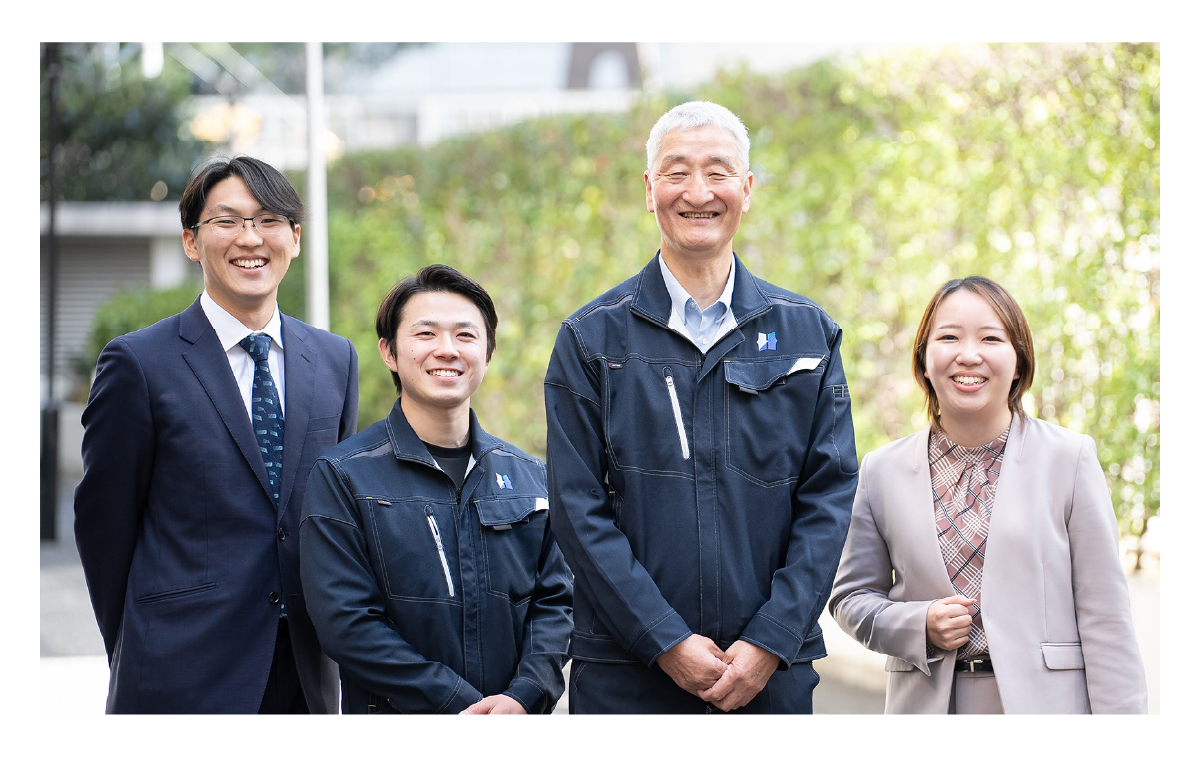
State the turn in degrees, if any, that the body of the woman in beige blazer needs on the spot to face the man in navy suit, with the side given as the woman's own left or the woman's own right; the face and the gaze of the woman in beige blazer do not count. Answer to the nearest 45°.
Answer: approximately 90° to the woman's own right

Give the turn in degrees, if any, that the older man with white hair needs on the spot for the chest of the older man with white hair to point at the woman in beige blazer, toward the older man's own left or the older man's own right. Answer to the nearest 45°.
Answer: approximately 90° to the older man's own left

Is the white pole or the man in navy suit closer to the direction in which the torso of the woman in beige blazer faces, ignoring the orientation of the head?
the man in navy suit

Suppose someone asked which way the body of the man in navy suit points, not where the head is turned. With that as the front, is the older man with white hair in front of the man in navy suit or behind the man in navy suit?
in front

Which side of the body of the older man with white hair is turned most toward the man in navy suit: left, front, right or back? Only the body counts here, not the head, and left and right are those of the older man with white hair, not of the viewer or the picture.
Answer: right

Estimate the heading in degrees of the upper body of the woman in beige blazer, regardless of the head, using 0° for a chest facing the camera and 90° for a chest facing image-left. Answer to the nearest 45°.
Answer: approximately 0°

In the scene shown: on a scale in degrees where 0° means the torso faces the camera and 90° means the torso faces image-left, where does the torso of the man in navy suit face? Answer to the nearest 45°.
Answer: approximately 315°

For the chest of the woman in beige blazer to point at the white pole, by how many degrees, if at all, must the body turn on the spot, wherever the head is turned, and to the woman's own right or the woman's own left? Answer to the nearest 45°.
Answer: approximately 135° to the woman's own right

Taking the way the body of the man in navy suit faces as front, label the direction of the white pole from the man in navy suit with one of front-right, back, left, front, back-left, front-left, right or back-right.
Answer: back-left
